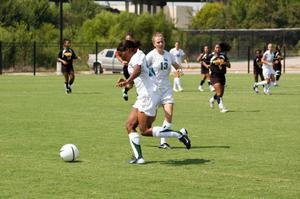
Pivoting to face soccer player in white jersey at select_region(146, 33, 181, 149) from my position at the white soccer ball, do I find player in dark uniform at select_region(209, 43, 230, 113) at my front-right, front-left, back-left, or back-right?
front-left

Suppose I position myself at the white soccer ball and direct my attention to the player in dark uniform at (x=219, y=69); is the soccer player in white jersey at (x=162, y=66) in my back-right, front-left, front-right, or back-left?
front-right

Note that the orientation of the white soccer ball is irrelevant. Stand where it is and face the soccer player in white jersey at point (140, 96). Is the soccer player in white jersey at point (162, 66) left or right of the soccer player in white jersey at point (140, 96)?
left

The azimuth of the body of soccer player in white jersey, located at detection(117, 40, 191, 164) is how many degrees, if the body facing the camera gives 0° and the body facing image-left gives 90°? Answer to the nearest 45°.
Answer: approximately 90°

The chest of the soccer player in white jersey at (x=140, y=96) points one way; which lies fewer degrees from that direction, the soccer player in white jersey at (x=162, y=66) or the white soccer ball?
the white soccer ball

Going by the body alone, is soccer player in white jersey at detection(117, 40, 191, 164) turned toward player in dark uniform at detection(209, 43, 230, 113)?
no

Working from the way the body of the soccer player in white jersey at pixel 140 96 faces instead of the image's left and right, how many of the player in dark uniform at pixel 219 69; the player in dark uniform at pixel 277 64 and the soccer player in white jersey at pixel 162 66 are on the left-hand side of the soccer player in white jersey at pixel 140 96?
0

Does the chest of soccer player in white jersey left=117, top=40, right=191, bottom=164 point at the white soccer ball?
yes

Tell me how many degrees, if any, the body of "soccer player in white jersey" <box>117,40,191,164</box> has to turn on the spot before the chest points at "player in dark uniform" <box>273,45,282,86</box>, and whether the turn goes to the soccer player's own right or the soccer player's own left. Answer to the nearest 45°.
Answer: approximately 90° to the soccer player's own right

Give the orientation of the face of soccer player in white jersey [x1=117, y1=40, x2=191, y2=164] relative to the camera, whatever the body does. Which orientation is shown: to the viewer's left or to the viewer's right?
to the viewer's left

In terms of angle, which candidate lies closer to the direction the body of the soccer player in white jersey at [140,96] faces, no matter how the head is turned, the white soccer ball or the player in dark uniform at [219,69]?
the white soccer ball

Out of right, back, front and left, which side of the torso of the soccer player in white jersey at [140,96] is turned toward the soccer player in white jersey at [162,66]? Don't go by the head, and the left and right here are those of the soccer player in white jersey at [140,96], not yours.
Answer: right
